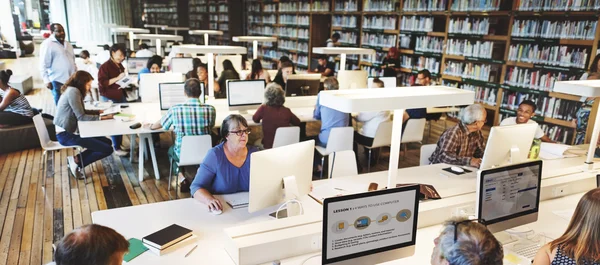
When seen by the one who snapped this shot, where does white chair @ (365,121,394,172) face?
facing away from the viewer and to the left of the viewer

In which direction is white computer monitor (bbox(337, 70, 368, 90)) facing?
away from the camera

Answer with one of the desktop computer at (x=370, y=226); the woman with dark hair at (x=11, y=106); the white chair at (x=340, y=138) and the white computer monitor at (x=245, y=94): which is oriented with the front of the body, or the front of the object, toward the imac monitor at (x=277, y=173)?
the white computer monitor

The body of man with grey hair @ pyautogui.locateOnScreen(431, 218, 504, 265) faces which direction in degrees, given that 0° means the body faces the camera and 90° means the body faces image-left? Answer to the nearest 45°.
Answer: approximately 135°

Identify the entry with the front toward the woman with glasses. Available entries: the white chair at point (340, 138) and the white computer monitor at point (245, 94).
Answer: the white computer monitor

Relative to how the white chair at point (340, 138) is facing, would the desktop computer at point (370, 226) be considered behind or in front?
behind

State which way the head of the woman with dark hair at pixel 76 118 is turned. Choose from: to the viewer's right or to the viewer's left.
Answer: to the viewer's right

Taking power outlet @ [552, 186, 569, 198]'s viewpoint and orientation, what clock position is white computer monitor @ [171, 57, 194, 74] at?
The white computer monitor is roughly at 5 o'clock from the power outlet.

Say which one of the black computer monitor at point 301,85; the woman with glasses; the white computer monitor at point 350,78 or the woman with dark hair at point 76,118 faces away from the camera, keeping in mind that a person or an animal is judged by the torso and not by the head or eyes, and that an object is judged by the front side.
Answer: the white computer monitor

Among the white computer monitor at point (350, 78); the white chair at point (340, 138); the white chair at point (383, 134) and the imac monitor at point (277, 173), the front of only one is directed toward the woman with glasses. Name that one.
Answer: the imac monitor

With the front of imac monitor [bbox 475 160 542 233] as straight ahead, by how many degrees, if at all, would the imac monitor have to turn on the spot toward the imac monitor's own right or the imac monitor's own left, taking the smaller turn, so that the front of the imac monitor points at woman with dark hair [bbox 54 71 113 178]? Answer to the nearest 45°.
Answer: approximately 135° to the imac monitor's own right

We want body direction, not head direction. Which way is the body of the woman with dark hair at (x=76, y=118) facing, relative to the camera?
to the viewer's right
